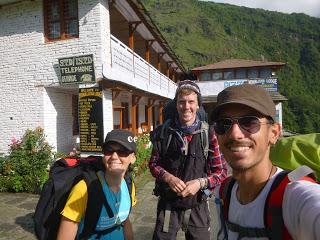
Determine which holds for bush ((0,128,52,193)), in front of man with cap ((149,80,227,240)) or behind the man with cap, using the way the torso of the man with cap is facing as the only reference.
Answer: behind

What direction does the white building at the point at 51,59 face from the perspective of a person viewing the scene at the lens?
facing the viewer and to the right of the viewer

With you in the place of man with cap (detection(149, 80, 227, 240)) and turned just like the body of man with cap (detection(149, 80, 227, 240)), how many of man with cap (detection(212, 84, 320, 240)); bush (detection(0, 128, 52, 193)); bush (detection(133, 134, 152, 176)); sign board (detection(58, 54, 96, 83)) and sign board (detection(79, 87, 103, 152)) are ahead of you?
1

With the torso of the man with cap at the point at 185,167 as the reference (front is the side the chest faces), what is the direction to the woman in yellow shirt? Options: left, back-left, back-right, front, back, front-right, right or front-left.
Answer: front-right

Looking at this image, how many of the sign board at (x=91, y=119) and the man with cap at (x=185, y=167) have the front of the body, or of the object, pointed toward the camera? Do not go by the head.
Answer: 2

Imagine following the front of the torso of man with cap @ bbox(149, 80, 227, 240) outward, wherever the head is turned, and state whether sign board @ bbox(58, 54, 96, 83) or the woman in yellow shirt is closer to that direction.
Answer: the woman in yellow shirt

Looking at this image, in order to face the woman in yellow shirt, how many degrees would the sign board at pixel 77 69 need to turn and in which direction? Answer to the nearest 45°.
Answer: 0° — it already faces them

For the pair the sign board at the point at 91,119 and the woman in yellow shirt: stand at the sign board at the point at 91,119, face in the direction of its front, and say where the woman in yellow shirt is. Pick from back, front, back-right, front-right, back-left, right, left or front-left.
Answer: front

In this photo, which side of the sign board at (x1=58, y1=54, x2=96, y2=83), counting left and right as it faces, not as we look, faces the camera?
front

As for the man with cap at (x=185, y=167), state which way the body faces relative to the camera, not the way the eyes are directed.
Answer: toward the camera

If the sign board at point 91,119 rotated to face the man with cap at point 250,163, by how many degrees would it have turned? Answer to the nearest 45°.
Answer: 0° — it already faces them
